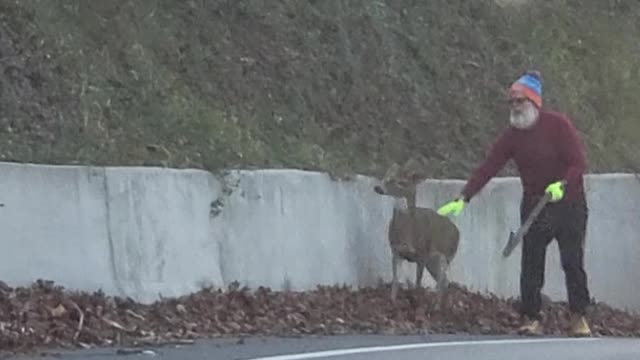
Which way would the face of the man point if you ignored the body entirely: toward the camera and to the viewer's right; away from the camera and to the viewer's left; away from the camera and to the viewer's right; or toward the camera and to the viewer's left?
toward the camera and to the viewer's left

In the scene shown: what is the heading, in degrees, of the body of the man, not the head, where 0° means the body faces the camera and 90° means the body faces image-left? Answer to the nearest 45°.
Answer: approximately 45°

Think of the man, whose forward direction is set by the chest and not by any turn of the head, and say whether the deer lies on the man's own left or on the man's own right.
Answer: on the man's own right
